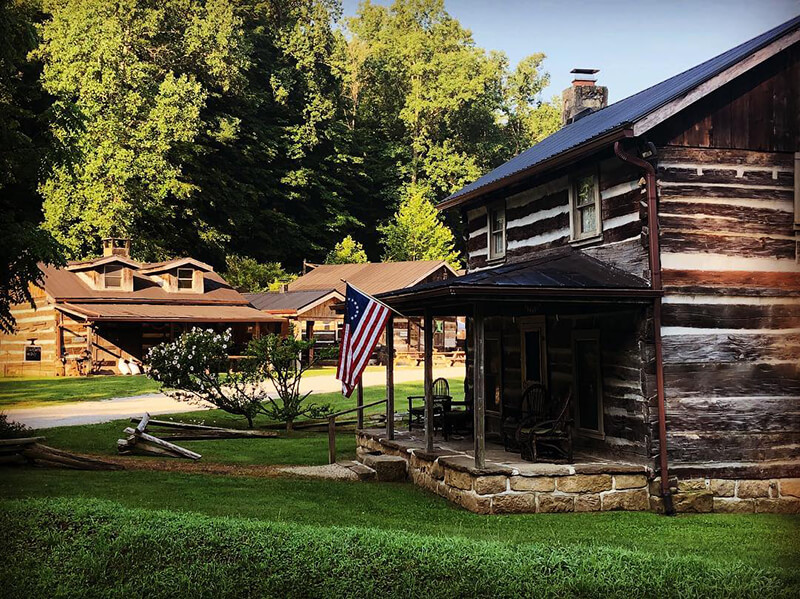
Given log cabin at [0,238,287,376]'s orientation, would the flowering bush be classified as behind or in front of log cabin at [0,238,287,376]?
in front

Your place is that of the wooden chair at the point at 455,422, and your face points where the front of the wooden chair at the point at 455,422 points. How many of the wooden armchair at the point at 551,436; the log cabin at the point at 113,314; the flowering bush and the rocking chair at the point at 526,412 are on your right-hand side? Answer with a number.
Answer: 2

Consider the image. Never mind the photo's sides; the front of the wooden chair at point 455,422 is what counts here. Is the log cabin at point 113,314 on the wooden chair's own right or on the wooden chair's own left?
on the wooden chair's own right

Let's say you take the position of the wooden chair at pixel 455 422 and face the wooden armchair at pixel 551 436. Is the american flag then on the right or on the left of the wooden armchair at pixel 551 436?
right

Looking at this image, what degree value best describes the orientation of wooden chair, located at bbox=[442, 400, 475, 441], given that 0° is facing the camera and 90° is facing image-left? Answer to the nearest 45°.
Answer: approximately 45°

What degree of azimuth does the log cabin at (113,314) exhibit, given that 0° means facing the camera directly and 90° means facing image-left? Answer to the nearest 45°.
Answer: approximately 315°

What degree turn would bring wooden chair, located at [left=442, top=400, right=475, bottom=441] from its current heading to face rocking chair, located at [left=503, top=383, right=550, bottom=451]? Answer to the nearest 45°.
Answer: approximately 90° to its left

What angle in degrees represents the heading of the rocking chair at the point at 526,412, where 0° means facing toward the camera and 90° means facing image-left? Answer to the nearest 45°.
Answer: approximately 45°

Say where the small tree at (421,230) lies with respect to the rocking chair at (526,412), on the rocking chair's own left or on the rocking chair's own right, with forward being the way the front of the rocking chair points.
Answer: on the rocking chair's own right
